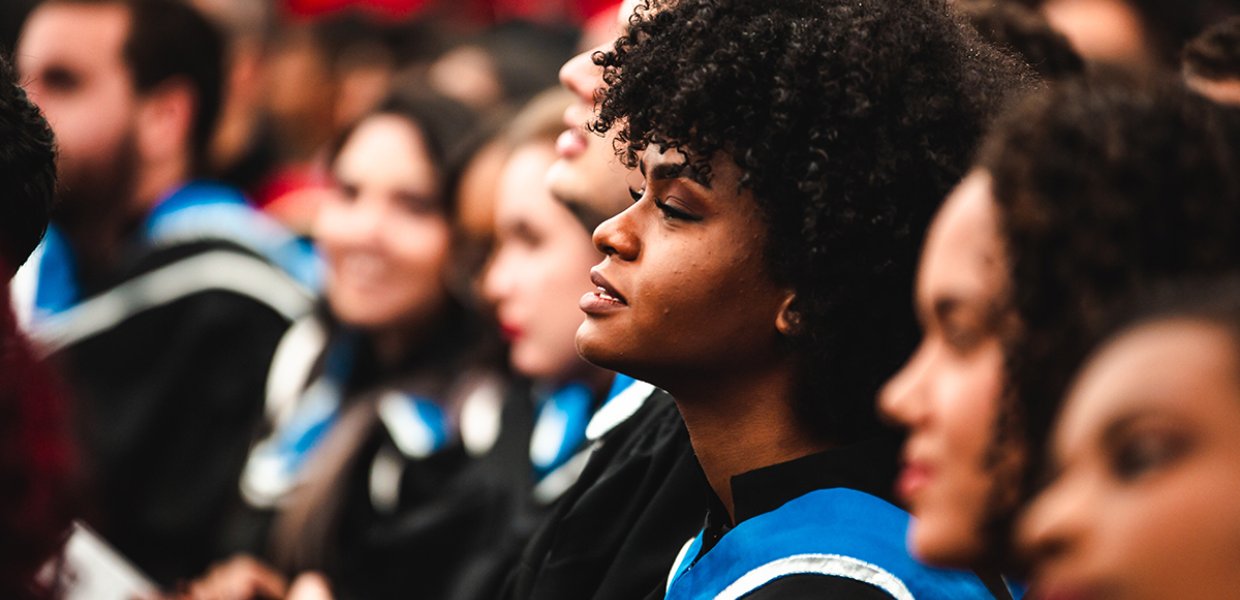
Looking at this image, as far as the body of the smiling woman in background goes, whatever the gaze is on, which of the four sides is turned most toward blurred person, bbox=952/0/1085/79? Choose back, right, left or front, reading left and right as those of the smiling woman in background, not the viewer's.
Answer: left

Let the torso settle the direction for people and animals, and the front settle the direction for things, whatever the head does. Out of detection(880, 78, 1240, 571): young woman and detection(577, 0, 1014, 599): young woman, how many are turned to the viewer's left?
2

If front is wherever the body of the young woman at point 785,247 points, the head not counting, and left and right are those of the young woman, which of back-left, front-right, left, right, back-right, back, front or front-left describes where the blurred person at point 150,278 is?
front-right

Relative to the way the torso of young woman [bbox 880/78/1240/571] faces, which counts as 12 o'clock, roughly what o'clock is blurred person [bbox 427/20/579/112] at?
The blurred person is roughly at 2 o'clock from the young woman.

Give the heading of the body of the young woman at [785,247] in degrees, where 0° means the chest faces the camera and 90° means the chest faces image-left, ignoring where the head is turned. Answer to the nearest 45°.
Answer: approximately 90°

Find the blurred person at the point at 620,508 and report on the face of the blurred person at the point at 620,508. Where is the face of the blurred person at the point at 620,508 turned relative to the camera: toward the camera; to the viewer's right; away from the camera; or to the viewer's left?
to the viewer's left

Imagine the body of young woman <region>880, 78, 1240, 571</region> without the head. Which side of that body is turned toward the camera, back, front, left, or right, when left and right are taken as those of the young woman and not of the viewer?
left

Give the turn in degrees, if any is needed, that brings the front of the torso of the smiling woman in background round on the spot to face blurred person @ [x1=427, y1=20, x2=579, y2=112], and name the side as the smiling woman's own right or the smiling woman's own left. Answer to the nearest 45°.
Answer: approximately 135° to the smiling woman's own right

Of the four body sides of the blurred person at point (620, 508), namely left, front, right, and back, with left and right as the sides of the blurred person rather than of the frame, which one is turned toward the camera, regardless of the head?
left
